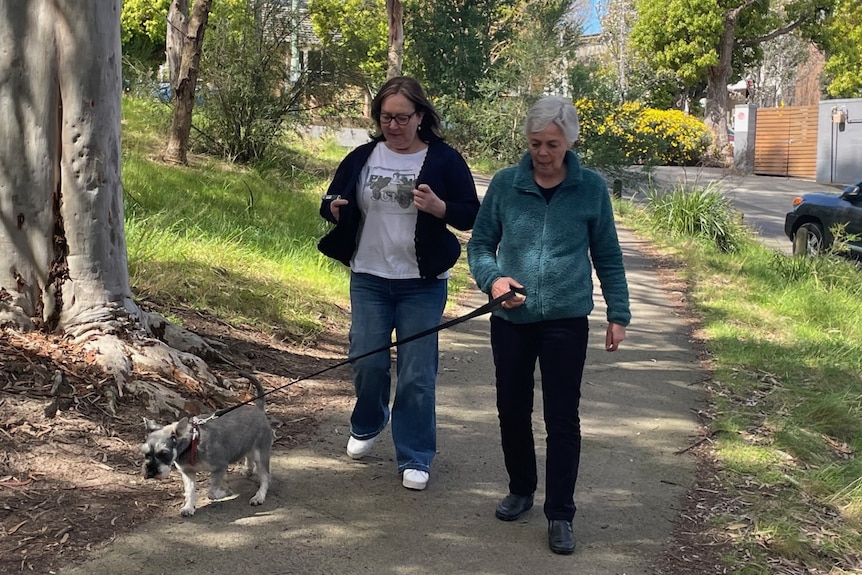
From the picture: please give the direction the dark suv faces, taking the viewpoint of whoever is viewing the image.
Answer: facing to the left of the viewer

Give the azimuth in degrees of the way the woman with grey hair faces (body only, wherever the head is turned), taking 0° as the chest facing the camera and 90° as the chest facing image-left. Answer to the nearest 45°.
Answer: approximately 0°

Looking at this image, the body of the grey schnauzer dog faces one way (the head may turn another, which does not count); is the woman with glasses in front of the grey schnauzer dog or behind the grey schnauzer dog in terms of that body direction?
behind

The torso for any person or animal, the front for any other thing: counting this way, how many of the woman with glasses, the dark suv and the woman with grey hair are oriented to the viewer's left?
1

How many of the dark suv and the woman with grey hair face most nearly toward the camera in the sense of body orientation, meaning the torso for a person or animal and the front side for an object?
1

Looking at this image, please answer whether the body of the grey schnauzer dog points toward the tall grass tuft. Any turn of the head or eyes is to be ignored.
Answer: no

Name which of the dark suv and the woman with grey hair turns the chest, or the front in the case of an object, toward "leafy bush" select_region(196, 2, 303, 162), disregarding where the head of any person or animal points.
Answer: the dark suv

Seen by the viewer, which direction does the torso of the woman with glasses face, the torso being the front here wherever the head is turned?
toward the camera

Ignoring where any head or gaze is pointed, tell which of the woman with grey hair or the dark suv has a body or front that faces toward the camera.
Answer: the woman with grey hair

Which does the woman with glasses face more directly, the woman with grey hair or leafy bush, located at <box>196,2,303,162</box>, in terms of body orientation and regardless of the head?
the woman with grey hair

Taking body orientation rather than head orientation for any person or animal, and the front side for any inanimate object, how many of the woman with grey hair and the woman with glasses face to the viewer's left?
0

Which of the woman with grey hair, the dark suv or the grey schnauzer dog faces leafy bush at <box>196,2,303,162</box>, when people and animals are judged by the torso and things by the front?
the dark suv

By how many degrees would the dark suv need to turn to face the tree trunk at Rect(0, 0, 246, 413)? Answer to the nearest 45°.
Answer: approximately 90° to its left

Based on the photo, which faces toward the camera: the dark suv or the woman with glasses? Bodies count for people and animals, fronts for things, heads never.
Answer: the woman with glasses

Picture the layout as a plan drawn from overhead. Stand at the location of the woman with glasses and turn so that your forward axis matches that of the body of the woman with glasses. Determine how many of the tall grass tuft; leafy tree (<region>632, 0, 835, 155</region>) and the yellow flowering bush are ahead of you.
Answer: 0

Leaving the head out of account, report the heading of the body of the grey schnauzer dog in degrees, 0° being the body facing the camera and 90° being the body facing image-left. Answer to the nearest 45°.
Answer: approximately 45°

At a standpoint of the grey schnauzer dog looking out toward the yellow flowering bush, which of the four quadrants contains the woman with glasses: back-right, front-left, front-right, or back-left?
front-right

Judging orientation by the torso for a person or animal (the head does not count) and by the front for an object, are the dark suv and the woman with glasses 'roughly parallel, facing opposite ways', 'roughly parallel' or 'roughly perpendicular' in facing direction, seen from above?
roughly perpendicular
